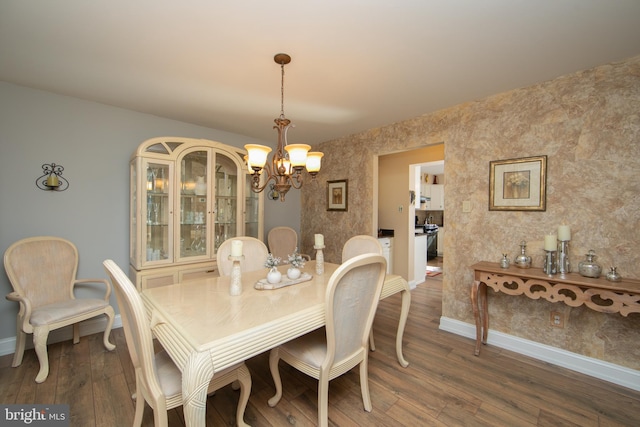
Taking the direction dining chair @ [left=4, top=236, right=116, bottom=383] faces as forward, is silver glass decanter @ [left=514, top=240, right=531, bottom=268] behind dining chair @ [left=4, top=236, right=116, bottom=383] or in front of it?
in front

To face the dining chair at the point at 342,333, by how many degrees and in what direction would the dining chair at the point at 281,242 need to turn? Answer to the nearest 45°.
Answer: approximately 45° to its right

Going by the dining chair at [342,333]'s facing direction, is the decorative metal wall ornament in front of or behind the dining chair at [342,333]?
in front

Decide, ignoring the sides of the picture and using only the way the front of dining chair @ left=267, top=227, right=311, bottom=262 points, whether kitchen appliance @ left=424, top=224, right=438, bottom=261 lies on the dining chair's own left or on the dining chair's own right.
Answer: on the dining chair's own left

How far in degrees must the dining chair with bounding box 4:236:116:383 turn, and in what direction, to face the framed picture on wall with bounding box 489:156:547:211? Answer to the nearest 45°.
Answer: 0° — it already faces it

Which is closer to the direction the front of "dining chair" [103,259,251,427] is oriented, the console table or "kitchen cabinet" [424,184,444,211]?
the kitchen cabinet

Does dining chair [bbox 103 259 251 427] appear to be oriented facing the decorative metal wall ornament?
no

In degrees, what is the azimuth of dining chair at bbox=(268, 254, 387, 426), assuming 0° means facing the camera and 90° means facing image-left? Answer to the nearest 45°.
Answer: approximately 135°

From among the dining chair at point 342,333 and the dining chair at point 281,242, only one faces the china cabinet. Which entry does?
the dining chair at point 342,333

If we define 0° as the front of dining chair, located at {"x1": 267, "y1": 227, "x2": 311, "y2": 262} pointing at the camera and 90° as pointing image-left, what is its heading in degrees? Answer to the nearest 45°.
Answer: approximately 315°

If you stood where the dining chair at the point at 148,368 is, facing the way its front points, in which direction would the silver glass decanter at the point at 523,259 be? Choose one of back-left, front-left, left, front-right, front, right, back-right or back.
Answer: front-right

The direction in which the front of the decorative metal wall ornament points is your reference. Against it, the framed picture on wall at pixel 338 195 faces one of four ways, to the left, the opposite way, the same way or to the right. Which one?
to the right

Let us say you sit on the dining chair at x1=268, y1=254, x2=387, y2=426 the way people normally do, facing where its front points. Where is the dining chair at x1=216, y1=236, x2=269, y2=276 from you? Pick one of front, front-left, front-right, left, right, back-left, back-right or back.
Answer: front

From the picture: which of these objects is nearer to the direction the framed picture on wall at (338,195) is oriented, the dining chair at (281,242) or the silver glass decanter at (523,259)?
the dining chair

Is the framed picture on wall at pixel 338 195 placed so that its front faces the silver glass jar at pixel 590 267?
no
